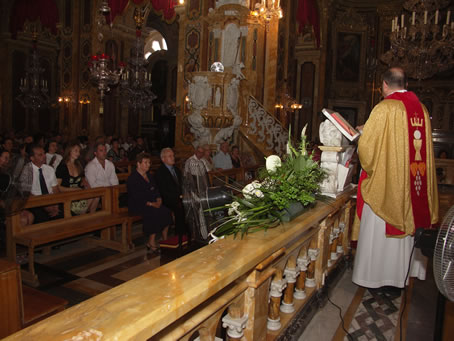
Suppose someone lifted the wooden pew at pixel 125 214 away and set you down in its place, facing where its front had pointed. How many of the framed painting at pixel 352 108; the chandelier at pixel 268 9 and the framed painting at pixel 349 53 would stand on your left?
3

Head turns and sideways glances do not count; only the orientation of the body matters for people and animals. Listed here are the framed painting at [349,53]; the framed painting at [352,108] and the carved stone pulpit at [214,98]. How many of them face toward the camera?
3

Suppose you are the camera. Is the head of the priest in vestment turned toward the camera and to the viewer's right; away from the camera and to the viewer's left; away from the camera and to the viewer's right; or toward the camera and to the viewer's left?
away from the camera and to the viewer's left

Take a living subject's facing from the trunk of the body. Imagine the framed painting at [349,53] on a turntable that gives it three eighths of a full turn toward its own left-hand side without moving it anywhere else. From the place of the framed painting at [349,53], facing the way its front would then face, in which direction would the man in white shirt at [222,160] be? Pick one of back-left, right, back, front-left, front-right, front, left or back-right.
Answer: back-right

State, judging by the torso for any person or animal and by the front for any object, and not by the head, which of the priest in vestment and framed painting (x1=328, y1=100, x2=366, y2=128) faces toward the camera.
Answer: the framed painting

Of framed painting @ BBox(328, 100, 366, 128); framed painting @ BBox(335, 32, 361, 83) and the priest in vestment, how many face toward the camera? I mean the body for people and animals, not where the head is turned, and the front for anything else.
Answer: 2

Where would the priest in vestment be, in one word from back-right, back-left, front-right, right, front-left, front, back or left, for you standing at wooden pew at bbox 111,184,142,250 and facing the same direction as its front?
front

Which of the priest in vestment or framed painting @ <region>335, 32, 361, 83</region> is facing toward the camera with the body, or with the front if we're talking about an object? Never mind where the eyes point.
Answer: the framed painting

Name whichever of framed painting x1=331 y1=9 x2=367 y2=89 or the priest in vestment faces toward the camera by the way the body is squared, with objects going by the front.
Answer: the framed painting

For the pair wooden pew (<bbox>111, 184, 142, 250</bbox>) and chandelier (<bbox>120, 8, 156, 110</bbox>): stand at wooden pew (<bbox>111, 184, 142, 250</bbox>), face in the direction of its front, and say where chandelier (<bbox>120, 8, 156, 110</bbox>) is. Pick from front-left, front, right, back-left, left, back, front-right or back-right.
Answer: back-left

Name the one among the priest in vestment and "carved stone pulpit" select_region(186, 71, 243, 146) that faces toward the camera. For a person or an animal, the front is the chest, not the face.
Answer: the carved stone pulpit

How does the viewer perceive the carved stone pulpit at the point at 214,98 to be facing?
facing the viewer

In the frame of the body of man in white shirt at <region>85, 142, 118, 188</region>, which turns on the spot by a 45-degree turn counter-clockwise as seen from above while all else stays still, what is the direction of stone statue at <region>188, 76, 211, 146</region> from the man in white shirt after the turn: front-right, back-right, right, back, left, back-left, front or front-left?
front-left

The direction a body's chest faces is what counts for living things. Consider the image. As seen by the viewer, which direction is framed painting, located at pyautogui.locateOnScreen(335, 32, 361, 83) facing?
toward the camera

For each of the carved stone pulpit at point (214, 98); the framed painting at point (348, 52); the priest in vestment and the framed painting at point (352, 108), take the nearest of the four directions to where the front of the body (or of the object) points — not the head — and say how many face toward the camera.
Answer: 3
